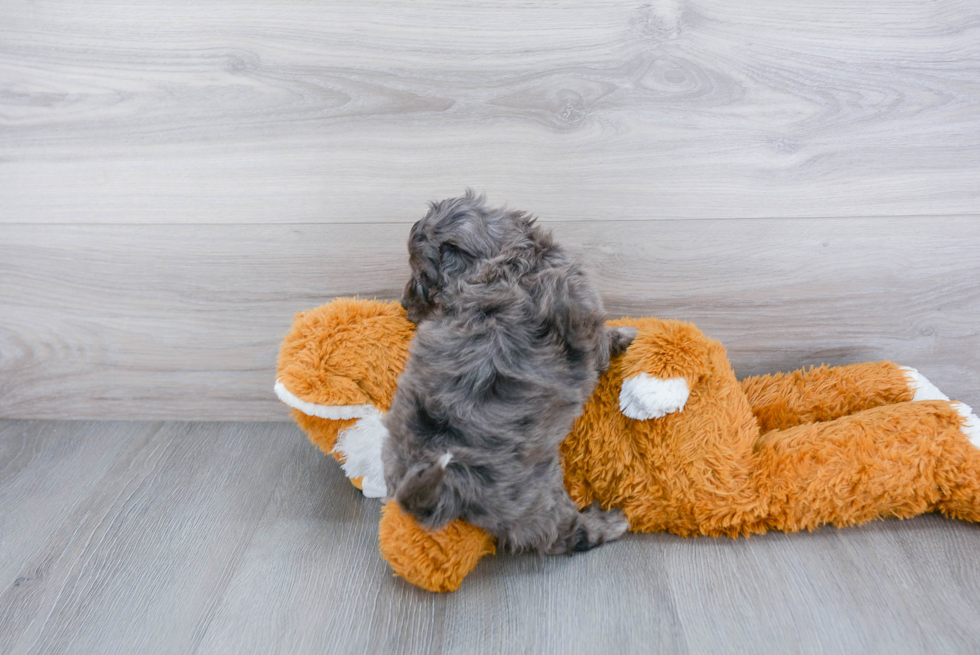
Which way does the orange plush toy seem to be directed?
to the viewer's left

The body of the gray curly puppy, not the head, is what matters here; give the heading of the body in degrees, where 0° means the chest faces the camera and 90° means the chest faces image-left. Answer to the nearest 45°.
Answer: approximately 180°
